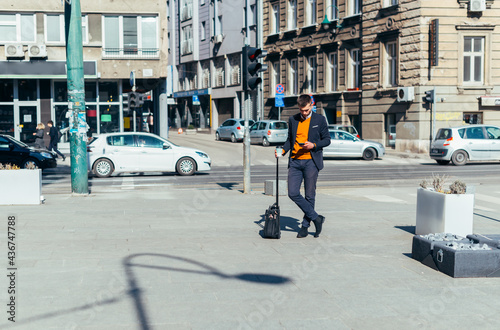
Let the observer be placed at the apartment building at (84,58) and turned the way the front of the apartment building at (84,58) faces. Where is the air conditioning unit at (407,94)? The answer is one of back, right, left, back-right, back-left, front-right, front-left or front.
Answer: left

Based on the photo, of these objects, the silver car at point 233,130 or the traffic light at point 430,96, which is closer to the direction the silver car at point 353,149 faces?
the traffic light

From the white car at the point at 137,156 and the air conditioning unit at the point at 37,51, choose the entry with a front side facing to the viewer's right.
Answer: the white car

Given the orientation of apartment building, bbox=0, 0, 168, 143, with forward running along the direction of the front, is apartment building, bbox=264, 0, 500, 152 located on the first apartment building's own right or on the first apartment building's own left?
on the first apartment building's own left

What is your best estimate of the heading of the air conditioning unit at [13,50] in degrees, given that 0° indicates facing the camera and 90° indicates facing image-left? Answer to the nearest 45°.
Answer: approximately 0°

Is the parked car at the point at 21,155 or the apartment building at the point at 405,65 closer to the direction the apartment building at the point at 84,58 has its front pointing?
the parked car

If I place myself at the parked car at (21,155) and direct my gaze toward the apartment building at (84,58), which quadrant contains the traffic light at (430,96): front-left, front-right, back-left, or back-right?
front-right

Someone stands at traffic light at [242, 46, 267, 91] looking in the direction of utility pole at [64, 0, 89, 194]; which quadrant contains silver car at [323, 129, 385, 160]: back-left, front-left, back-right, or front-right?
back-right

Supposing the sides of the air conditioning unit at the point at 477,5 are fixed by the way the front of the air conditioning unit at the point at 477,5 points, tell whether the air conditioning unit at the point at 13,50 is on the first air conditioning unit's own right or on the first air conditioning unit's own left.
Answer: on the first air conditioning unit's own right

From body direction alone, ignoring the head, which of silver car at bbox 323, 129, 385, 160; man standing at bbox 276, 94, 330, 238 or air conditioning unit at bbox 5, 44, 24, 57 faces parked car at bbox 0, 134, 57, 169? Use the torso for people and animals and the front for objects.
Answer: the air conditioning unit

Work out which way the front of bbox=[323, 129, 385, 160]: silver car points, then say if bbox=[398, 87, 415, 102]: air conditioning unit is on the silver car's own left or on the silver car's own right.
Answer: on the silver car's own left

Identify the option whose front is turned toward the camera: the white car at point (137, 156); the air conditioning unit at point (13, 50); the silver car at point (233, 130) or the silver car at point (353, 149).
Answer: the air conditioning unit

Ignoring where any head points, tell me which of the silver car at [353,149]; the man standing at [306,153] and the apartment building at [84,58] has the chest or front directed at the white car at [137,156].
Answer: the apartment building

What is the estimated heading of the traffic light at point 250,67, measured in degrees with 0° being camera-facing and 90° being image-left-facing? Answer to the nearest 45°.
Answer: approximately 315°

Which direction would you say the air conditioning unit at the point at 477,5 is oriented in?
toward the camera
